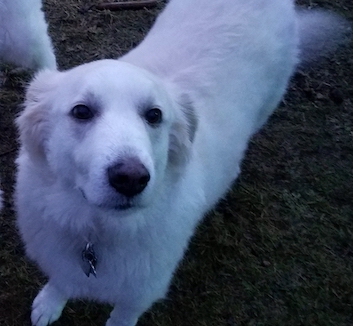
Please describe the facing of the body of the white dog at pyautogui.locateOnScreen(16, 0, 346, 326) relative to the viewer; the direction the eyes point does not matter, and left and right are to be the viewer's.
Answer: facing the viewer and to the left of the viewer

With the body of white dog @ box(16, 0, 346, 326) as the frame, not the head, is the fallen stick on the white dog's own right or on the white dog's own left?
on the white dog's own right
